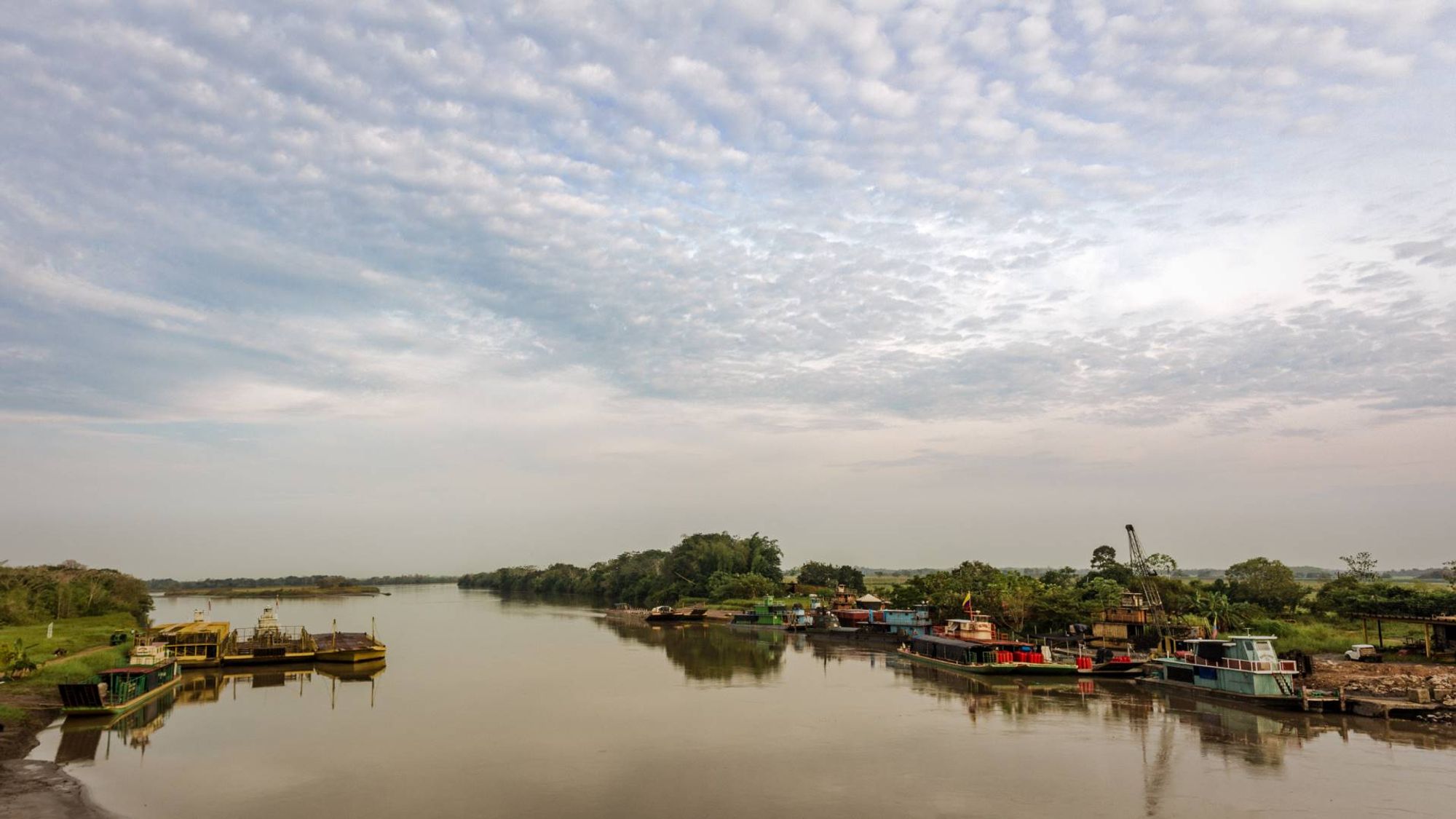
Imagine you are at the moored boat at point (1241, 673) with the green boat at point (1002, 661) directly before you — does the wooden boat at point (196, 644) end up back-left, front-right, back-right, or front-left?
front-left

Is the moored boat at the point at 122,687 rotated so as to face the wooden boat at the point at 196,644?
no

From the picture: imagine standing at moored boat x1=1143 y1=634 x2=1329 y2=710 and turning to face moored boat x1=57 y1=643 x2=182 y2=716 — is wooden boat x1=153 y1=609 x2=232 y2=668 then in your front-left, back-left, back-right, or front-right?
front-right

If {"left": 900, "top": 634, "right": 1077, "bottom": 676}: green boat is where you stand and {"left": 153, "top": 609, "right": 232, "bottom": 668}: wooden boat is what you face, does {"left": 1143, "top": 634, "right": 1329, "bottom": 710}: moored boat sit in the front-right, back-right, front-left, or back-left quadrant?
back-left
